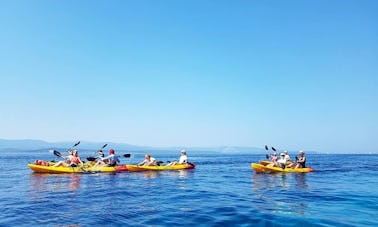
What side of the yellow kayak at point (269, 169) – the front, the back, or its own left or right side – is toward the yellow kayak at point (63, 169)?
front

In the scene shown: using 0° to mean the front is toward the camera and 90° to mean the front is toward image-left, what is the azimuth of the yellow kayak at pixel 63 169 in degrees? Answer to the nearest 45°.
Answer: approximately 90°

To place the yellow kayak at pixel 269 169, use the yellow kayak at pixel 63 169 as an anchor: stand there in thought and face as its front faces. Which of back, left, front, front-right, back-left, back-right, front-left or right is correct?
back

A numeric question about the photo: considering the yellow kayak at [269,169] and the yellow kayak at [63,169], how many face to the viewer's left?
2

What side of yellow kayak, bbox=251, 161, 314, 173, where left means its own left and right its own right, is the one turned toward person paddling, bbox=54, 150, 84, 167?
front

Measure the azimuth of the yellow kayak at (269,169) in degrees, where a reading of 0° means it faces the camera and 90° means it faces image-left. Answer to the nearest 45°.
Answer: approximately 90°
